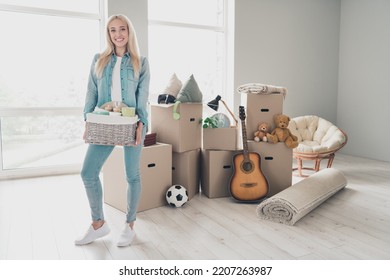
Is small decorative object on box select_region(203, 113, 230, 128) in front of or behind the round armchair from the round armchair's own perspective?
in front

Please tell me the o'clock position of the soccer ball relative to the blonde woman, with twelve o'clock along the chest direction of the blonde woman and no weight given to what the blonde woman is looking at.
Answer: The soccer ball is roughly at 7 o'clock from the blonde woman.

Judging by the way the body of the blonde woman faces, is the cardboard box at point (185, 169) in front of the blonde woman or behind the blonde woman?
behind

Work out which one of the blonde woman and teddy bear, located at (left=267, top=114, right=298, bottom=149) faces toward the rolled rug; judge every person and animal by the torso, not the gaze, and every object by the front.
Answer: the teddy bear

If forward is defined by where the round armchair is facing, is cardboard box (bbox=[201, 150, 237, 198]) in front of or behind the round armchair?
in front

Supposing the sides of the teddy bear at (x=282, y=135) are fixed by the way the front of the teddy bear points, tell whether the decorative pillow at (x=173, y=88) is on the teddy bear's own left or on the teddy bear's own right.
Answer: on the teddy bear's own right

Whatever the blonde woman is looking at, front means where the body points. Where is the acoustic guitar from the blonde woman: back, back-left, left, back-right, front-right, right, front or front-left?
back-left

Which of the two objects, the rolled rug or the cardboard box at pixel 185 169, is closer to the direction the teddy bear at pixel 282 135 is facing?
the rolled rug

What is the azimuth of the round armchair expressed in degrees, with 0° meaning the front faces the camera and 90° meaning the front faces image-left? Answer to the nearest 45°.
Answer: approximately 45°
